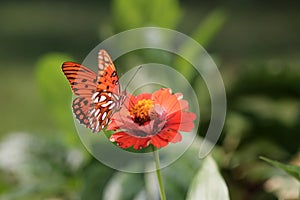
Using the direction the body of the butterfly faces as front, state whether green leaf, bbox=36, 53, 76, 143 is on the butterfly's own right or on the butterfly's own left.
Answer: on the butterfly's own left

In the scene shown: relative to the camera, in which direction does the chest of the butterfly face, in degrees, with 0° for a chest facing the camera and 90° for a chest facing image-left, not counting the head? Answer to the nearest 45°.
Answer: approximately 270°

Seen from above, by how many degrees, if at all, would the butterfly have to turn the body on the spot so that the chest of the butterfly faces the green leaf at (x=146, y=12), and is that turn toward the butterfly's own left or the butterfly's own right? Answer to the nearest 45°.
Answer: approximately 90° to the butterfly's own left
